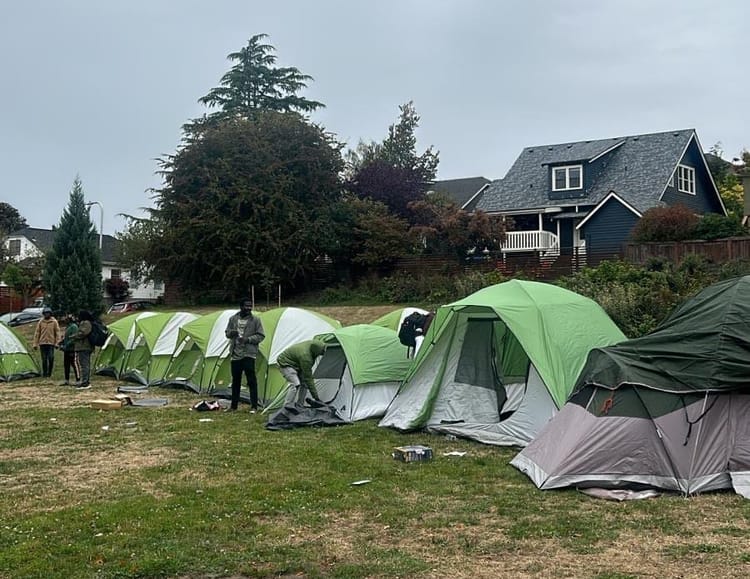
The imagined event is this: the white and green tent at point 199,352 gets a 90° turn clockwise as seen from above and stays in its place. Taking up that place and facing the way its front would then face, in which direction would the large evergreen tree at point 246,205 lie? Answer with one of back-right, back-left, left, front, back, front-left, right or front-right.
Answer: front-right

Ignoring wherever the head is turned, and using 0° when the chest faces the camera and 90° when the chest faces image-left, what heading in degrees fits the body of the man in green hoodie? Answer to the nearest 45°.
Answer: approximately 270°

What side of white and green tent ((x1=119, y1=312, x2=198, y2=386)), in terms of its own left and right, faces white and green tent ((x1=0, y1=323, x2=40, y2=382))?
right

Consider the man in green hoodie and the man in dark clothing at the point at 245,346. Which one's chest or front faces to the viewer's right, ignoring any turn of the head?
the man in green hoodie

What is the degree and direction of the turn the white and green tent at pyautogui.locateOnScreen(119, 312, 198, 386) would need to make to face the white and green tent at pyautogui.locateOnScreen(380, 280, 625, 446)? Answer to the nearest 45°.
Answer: approximately 90° to its left

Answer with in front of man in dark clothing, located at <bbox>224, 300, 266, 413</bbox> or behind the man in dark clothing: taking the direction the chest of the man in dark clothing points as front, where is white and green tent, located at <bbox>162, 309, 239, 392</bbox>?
behind

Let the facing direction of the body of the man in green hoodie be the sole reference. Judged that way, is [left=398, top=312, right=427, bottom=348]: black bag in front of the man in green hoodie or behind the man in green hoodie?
in front

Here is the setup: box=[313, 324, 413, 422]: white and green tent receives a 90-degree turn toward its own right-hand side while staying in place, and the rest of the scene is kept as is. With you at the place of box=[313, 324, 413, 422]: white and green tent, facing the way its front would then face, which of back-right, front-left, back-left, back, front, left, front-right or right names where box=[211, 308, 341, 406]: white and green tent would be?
front

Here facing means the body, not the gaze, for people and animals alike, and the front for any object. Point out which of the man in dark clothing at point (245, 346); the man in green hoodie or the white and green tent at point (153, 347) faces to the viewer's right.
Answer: the man in green hoodie

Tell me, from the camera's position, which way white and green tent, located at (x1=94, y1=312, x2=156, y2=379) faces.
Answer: facing the viewer and to the left of the viewer

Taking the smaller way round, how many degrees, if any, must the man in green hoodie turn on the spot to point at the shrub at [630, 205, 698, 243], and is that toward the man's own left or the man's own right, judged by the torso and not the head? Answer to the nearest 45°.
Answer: approximately 45° to the man's own left

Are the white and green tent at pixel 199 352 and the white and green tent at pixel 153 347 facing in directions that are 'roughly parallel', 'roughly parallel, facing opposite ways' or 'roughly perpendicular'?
roughly parallel

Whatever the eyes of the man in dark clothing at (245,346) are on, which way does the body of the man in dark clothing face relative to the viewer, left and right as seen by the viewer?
facing the viewer

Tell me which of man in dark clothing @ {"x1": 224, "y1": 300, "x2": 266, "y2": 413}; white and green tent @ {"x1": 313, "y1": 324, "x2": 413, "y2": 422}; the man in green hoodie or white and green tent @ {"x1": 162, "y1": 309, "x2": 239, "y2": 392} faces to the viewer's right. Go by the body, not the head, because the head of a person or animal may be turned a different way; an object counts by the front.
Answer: the man in green hoodie

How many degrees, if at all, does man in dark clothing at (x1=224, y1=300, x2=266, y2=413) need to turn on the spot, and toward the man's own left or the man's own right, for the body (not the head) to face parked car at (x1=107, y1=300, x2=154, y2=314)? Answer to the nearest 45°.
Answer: approximately 180°
